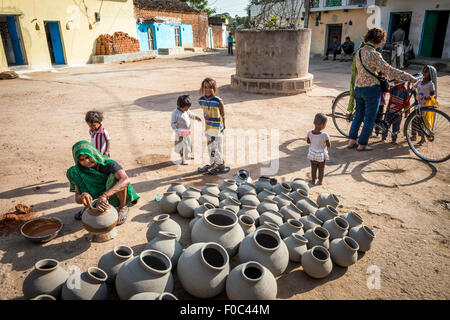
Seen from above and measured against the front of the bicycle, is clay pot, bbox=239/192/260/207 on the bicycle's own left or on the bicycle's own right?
on the bicycle's own right

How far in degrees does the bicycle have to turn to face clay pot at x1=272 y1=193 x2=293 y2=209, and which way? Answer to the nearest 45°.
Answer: approximately 90° to its right

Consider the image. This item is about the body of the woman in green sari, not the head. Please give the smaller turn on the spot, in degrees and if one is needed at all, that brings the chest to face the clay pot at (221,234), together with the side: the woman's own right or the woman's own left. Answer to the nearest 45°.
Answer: approximately 90° to the woman's own left

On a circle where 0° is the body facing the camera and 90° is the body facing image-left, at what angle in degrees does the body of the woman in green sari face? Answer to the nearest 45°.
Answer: approximately 45°

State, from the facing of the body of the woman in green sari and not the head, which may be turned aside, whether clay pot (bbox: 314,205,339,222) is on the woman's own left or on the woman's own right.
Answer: on the woman's own left

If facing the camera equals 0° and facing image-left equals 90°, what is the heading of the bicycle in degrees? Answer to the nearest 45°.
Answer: approximately 315°

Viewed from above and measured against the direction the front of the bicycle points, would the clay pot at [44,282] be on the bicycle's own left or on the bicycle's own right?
on the bicycle's own right

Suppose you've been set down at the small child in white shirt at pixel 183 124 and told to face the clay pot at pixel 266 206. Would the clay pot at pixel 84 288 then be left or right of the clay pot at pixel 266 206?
right

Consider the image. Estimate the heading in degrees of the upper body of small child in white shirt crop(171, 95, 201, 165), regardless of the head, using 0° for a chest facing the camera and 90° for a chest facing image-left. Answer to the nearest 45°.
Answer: approximately 315°
